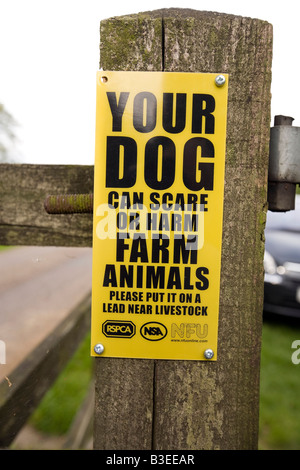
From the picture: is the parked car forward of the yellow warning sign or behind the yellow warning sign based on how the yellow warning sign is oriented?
behind

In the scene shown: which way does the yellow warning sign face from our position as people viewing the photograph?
facing the viewer
